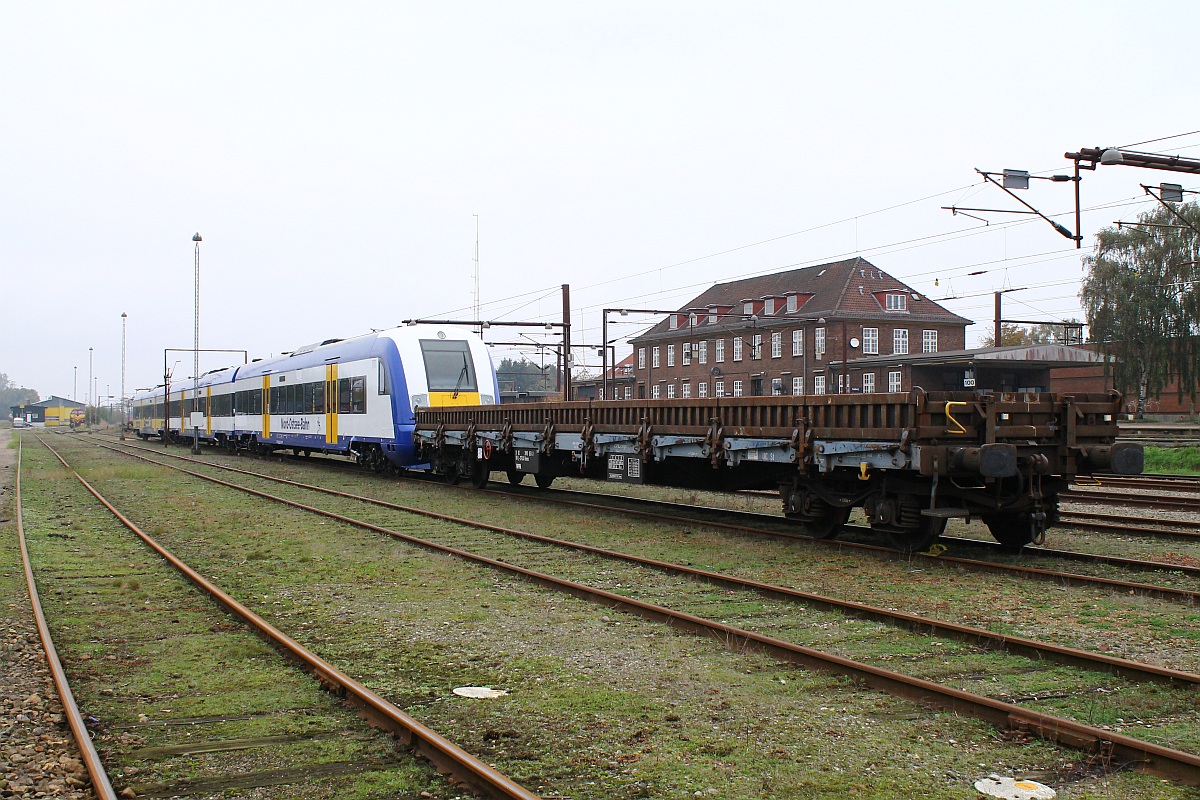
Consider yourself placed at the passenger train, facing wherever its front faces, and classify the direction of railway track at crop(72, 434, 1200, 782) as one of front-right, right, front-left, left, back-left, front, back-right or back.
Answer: front-right

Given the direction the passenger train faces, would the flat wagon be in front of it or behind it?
in front

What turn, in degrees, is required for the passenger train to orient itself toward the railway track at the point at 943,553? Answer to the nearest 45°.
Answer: approximately 45° to its right

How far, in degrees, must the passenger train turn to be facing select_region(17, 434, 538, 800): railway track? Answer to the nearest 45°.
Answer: approximately 45° to its right

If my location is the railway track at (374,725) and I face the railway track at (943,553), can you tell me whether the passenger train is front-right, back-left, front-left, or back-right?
front-left

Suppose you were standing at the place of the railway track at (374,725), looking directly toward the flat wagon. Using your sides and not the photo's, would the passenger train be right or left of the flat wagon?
left
